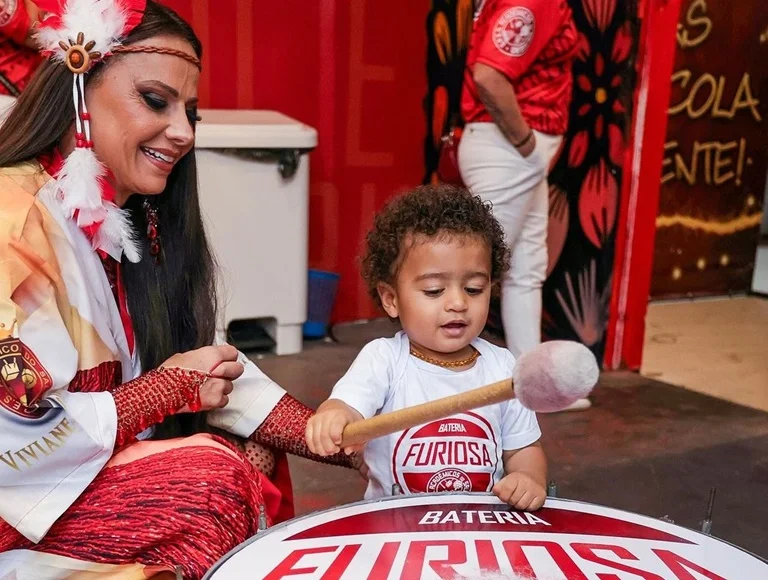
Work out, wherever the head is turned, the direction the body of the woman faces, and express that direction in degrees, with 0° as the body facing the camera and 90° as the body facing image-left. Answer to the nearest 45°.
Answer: approximately 315°

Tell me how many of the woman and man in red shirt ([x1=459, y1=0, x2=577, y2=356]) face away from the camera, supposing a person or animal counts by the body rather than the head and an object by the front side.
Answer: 0

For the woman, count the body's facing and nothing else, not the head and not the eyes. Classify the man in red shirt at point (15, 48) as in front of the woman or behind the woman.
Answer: behind

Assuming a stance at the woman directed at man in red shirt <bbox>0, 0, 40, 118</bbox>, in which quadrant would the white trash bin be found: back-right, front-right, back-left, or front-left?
front-right

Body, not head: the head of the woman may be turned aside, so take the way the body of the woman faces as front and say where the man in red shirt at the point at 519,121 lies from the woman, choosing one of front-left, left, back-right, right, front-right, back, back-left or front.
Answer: left

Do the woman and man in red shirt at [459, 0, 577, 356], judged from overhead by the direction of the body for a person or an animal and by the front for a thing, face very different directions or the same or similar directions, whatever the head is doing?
same or similar directions

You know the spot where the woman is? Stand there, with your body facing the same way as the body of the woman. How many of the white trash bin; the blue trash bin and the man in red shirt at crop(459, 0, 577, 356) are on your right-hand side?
0

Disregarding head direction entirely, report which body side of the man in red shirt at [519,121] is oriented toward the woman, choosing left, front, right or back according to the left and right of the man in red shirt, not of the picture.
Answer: right

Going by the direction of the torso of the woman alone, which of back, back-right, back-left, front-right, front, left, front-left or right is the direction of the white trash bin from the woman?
back-left

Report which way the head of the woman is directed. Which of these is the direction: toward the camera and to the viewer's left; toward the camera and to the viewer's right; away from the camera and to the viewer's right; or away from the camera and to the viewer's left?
toward the camera and to the viewer's right
